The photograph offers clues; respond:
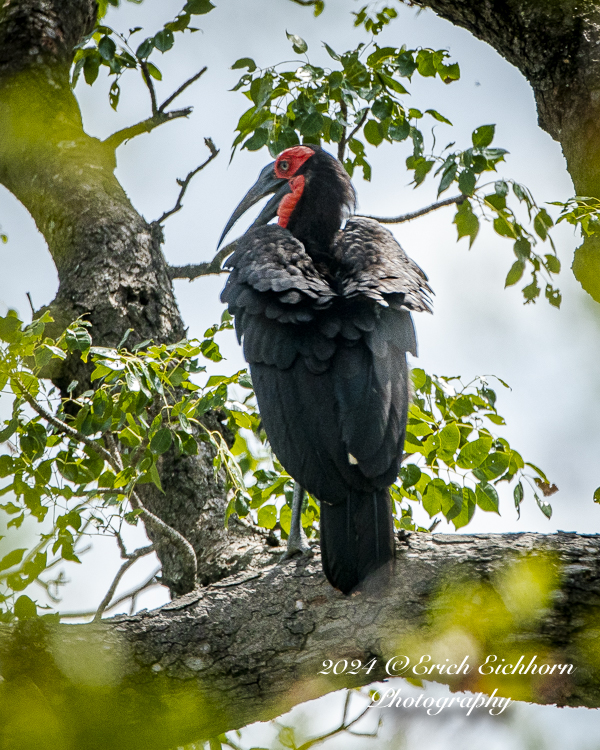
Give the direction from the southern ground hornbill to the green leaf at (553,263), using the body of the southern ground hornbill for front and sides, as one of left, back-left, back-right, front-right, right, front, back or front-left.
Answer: front-right

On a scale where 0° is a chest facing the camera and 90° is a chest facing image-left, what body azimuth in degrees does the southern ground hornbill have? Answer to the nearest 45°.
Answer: approximately 180°

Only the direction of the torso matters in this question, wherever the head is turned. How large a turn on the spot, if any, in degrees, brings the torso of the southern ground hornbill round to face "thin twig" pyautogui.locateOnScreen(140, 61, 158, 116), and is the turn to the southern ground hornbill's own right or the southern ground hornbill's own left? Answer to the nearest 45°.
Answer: approximately 45° to the southern ground hornbill's own left

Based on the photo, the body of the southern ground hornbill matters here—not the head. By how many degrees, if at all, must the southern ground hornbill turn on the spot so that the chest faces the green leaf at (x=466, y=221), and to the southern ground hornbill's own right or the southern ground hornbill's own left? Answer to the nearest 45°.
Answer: approximately 45° to the southern ground hornbill's own right

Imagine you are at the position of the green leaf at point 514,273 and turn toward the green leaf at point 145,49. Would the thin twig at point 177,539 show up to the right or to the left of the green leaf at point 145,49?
left
